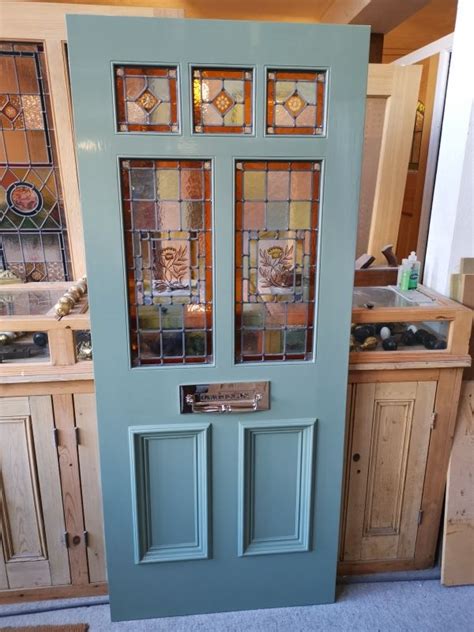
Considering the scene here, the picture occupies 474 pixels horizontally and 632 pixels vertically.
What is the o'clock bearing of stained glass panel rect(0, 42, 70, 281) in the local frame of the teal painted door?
The stained glass panel is roughly at 4 o'clock from the teal painted door.

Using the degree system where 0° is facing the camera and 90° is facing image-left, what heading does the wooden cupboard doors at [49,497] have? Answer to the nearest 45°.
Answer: approximately 0°

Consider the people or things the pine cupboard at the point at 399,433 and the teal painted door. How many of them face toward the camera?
2

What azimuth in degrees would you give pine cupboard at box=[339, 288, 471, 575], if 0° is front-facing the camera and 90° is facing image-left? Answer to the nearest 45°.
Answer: approximately 0°

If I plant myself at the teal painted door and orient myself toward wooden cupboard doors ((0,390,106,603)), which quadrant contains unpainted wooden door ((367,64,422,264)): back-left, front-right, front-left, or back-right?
back-right
